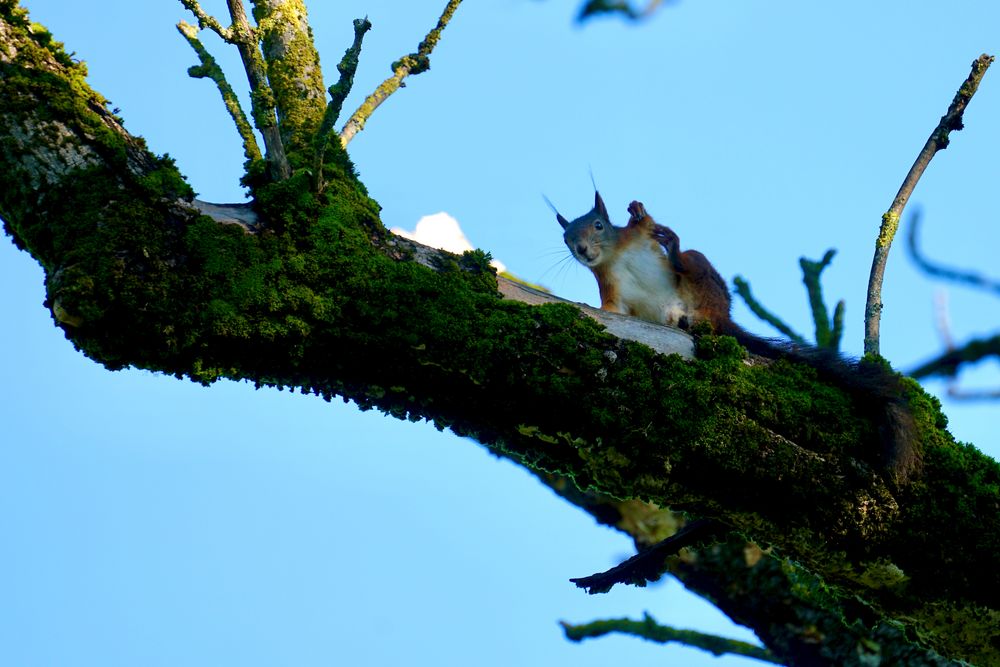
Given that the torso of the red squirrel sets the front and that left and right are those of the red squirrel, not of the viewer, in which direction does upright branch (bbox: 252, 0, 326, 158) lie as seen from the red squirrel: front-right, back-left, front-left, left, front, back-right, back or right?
front

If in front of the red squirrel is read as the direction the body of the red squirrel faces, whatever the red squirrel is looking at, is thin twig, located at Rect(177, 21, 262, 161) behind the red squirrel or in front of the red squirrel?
in front

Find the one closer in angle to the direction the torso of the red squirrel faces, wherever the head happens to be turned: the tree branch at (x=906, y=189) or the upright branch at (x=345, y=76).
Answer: the upright branch

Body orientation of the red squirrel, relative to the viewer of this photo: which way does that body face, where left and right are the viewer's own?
facing the viewer and to the left of the viewer

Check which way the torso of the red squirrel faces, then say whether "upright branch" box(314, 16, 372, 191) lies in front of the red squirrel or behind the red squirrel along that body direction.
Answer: in front

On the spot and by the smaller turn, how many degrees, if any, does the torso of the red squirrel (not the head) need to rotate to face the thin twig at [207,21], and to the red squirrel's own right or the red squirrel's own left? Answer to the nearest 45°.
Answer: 0° — it already faces it
